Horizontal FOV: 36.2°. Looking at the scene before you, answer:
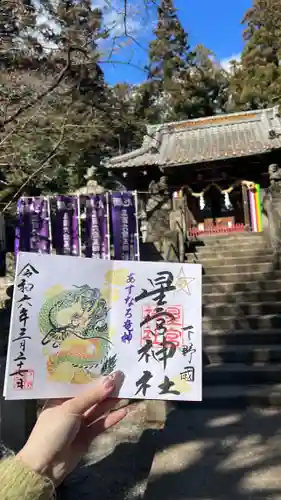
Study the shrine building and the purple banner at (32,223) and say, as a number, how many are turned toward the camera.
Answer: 2

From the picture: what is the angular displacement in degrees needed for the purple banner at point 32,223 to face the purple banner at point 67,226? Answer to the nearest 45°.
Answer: approximately 90° to its left

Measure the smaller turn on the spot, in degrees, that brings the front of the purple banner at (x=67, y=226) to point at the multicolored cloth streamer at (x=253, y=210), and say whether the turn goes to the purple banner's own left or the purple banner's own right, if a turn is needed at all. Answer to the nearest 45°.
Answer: approximately 135° to the purple banner's own left

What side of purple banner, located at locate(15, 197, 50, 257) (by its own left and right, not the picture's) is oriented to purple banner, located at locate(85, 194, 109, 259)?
left

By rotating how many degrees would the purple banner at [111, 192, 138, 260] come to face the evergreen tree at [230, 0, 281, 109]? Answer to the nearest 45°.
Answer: approximately 135° to its left

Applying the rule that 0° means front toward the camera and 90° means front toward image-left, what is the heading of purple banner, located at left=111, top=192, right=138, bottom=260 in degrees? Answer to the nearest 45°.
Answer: approximately 0°

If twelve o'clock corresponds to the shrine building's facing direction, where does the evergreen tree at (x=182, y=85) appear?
The evergreen tree is roughly at 6 o'clock from the shrine building.

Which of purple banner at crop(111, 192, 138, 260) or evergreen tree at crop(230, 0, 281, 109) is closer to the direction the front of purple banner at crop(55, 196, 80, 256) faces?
the purple banner

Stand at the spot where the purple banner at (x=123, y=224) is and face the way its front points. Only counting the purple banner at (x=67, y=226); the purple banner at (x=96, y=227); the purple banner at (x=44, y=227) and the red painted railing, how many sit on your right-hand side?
3

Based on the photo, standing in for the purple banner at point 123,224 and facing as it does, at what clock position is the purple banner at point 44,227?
the purple banner at point 44,227 is roughly at 3 o'clock from the purple banner at point 123,224.
